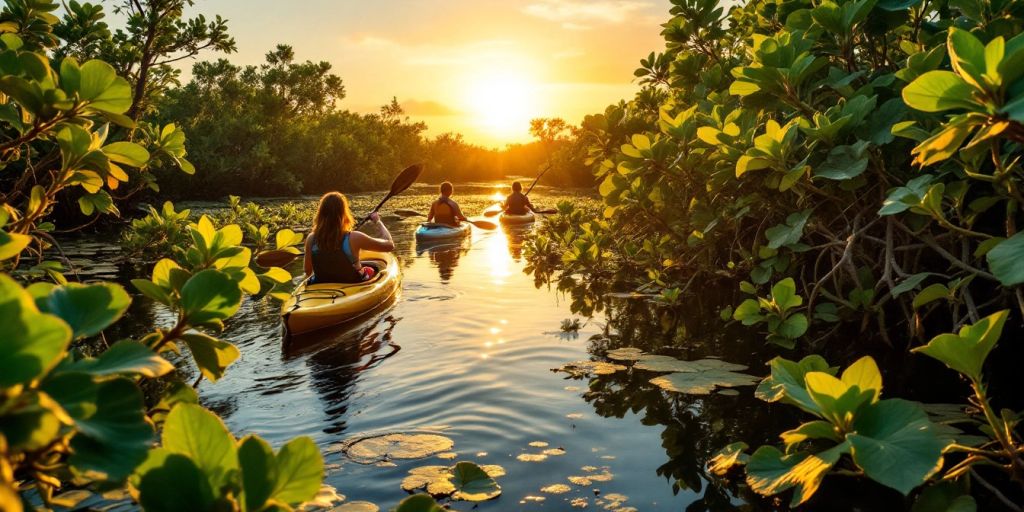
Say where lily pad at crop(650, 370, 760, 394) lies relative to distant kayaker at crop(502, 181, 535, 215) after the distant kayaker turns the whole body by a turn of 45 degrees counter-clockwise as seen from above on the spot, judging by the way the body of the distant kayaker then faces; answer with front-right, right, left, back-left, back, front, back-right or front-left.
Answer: back-left

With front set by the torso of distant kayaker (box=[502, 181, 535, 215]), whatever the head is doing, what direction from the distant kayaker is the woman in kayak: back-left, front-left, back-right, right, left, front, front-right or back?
back

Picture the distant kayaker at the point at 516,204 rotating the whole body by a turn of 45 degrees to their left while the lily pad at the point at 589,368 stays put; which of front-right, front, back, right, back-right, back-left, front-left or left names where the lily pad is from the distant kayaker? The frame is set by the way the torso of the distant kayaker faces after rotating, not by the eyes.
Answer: back-left

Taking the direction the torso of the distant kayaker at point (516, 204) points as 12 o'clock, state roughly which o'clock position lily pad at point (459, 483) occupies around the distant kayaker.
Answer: The lily pad is roughly at 6 o'clock from the distant kayaker.

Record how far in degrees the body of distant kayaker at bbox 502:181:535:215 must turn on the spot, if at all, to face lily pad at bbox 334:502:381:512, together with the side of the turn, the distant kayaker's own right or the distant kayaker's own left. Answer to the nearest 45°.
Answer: approximately 180°

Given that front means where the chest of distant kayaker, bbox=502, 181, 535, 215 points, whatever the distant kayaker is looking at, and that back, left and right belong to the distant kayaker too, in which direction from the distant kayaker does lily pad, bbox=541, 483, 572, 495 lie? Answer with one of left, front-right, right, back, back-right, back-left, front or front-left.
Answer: back

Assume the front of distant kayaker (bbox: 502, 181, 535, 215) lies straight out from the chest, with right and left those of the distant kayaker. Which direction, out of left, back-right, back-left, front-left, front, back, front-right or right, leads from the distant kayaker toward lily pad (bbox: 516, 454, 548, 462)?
back

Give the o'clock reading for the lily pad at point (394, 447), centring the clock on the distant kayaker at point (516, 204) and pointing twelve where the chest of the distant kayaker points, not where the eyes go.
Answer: The lily pad is roughly at 6 o'clock from the distant kayaker.

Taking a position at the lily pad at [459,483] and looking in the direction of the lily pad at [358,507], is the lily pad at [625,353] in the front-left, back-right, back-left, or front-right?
back-right

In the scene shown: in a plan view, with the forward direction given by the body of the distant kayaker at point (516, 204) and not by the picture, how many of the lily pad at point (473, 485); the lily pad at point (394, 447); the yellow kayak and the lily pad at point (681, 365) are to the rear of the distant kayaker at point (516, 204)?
4

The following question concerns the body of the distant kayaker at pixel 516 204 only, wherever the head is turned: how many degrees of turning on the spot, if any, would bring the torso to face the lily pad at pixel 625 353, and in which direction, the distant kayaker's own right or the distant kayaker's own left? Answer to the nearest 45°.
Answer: approximately 180°

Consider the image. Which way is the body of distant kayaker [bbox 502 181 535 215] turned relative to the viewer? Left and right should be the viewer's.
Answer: facing away from the viewer

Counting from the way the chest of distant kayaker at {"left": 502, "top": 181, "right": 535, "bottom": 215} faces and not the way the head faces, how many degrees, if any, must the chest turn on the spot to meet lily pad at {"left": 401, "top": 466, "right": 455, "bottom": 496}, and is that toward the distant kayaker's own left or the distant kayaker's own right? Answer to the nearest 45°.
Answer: approximately 180°

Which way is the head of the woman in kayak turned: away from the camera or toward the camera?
away from the camera

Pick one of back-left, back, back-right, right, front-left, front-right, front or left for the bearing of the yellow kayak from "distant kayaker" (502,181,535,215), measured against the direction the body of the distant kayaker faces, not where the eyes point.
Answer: back

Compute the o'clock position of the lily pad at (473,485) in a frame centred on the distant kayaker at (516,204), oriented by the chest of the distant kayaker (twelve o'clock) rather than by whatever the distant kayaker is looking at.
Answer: The lily pad is roughly at 6 o'clock from the distant kayaker.
